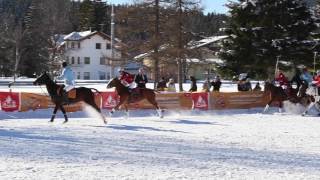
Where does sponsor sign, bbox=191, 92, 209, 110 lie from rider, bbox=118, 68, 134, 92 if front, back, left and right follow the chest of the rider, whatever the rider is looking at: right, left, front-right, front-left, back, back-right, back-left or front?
back-right

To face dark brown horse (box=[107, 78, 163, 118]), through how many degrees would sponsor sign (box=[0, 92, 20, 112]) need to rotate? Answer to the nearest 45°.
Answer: approximately 45° to its left

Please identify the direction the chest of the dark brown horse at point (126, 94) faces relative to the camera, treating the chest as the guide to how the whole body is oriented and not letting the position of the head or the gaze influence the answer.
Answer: to the viewer's left

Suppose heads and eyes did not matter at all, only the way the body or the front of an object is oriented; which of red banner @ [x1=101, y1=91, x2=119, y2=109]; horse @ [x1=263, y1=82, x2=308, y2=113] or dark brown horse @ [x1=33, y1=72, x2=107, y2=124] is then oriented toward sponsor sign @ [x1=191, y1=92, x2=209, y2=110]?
the horse

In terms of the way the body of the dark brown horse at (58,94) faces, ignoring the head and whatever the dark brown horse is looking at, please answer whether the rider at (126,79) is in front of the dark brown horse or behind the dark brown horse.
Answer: behind

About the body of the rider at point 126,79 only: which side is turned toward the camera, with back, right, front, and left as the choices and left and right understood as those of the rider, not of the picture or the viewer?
left

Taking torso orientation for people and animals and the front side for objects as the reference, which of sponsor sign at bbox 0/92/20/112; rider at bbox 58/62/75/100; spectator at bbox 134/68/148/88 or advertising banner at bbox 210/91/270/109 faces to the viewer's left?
the rider

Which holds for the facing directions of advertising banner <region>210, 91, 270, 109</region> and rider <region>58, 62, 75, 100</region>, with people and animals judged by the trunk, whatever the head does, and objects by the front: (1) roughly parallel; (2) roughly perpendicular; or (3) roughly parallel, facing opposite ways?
roughly perpendicular

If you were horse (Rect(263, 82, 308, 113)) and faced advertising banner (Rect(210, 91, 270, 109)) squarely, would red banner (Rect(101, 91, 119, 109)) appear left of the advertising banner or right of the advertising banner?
left

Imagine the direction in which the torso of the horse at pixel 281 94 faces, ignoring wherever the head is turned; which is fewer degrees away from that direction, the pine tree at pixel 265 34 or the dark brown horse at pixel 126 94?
the dark brown horse
